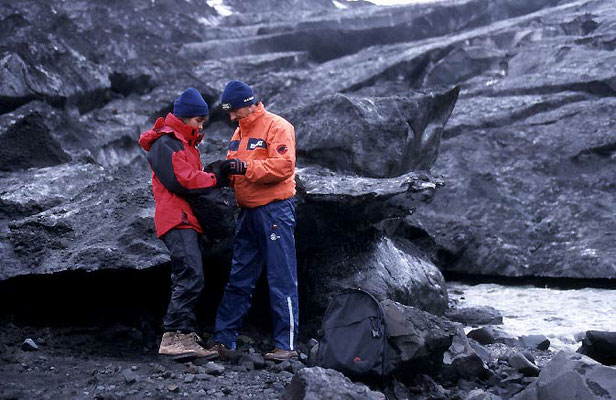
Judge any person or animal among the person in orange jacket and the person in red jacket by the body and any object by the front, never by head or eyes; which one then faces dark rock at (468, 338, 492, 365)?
the person in red jacket

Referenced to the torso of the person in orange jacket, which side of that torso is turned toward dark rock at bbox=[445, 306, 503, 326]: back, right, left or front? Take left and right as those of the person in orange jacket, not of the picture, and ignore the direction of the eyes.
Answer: back

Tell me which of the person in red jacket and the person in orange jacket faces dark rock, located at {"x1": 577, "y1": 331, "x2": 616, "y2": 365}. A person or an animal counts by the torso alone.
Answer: the person in red jacket

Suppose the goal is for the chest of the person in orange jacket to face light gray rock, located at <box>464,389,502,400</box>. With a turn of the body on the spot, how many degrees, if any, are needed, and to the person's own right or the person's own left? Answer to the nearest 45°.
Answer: approximately 90° to the person's own left

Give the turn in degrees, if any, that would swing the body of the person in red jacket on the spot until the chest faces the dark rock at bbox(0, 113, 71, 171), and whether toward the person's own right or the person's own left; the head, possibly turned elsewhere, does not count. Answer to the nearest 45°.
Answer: approximately 135° to the person's own left

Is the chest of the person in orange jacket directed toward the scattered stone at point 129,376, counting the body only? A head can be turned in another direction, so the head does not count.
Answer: yes

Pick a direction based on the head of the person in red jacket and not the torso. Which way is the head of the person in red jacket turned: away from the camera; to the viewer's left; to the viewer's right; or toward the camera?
to the viewer's right

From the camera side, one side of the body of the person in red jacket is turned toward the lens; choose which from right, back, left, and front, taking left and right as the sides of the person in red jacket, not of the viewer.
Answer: right

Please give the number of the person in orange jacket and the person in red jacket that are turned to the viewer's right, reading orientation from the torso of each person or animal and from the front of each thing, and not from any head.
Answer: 1

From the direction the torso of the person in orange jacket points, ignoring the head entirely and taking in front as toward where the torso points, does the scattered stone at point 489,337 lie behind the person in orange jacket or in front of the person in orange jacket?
behind

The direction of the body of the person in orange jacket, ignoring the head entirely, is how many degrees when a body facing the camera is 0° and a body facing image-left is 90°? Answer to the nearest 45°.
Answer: approximately 45°

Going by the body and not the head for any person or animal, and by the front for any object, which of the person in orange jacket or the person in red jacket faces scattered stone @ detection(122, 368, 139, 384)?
the person in orange jacket

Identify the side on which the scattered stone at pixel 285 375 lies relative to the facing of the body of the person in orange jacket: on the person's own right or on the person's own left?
on the person's own left
